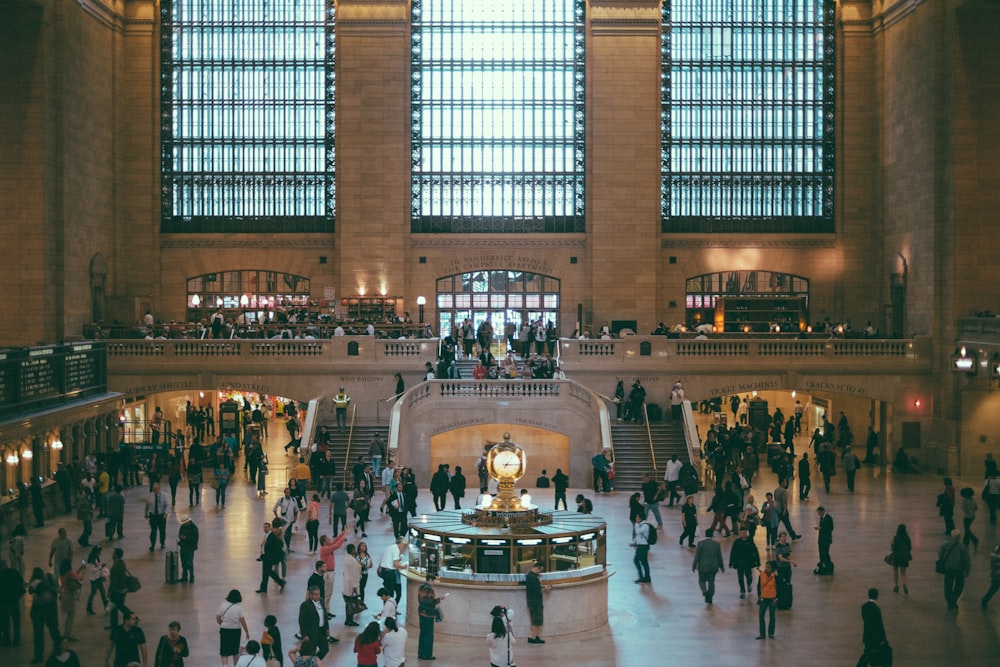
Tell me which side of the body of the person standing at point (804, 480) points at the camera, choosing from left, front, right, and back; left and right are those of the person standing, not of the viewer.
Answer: back

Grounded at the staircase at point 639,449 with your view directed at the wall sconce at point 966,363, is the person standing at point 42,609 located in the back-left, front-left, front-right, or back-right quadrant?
back-right

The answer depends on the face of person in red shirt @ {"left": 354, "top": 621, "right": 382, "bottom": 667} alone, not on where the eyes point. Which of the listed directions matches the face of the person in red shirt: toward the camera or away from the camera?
away from the camera

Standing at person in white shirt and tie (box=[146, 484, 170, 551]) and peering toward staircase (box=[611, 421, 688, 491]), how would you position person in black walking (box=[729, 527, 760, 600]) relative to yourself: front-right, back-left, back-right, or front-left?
front-right

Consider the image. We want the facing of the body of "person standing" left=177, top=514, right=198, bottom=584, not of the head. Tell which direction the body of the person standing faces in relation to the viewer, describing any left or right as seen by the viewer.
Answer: facing the viewer and to the left of the viewer

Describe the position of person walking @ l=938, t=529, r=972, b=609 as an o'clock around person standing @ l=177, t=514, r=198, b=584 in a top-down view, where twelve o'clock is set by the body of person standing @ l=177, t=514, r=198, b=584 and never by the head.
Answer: person walking @ l=938, t=529, r=972, b=609 is roughly at 8 o'clock from person standing @ l=177, t=514, r=198, b=584.

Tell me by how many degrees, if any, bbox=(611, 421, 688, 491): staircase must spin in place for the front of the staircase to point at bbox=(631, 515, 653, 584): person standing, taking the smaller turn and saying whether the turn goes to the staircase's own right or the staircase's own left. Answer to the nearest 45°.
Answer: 0° — it already faces them

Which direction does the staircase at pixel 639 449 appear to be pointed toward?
toward the camera

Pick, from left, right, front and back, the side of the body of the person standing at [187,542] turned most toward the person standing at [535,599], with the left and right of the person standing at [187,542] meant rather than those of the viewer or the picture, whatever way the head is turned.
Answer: left

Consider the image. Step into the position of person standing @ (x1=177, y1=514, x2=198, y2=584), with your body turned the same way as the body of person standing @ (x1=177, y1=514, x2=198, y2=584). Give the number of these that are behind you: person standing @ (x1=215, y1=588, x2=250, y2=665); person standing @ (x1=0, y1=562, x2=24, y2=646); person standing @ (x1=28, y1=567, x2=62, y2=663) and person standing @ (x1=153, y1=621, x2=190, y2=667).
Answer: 0
